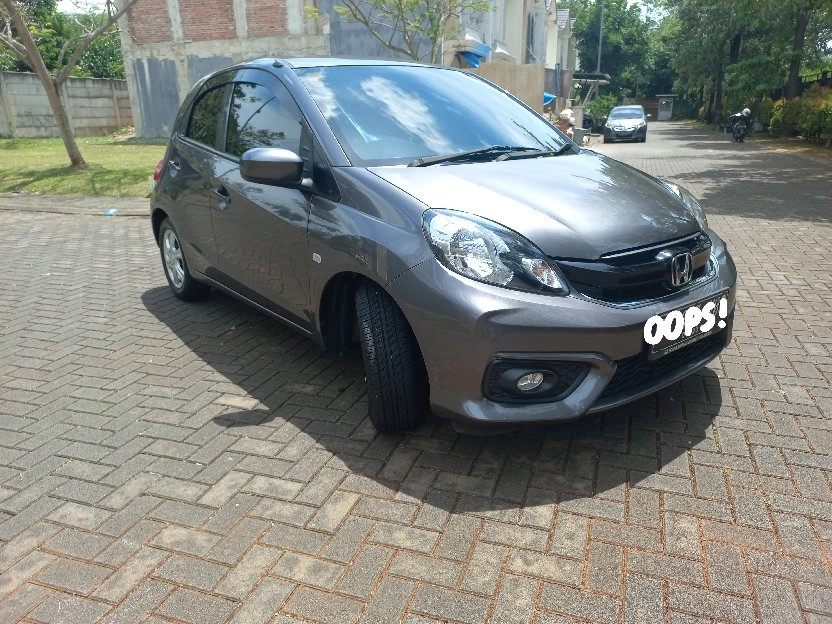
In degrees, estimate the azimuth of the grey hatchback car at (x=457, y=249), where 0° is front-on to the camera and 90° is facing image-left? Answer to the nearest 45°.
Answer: approximately 315°

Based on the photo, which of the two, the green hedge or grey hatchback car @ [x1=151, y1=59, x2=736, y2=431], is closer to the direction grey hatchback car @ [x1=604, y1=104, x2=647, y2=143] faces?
the grey hatchback car

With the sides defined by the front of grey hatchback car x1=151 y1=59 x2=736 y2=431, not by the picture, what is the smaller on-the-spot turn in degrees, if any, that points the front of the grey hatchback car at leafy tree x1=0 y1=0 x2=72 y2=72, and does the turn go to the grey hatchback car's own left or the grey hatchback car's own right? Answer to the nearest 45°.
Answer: approximately 180°

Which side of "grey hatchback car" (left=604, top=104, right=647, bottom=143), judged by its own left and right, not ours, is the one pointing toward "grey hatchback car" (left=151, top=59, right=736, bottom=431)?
front

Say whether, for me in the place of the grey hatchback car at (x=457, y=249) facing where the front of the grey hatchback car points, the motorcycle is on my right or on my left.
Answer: on my left

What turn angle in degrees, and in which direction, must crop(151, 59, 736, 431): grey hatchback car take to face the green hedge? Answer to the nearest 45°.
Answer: approximately 90° to its left

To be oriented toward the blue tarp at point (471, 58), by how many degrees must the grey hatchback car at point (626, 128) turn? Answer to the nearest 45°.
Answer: approximately 45° to its right

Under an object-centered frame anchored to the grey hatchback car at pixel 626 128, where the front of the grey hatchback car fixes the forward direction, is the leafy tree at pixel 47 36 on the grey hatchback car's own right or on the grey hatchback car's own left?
on the grey hatchback car's own right

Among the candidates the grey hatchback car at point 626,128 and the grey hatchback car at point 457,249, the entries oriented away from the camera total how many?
0

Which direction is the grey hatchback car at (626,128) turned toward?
toward the camera
